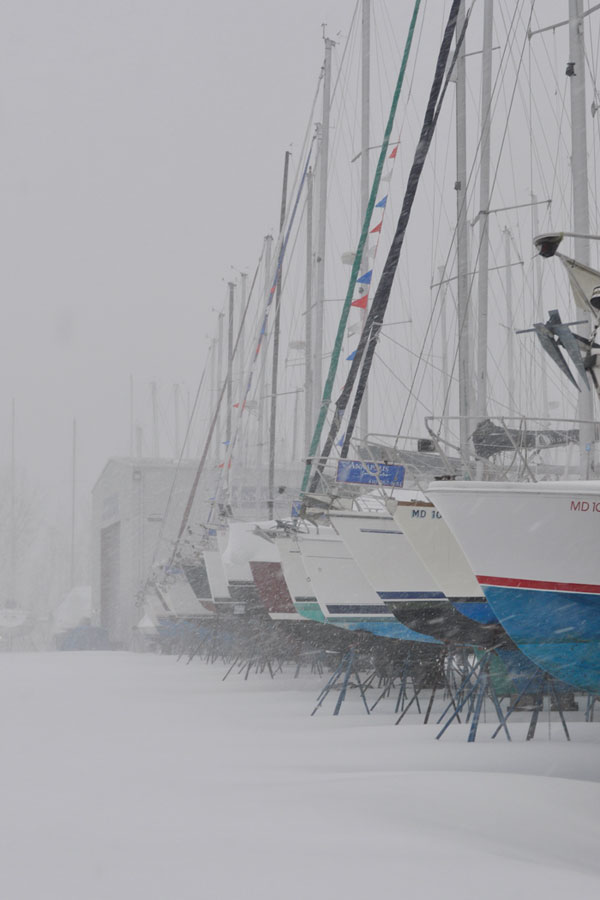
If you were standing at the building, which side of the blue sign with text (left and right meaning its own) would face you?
back

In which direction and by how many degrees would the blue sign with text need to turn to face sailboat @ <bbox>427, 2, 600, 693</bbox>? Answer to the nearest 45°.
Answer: approximately 45° to its left

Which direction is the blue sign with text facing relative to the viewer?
toward the camera

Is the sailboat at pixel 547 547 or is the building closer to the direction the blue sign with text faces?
the sailboat
